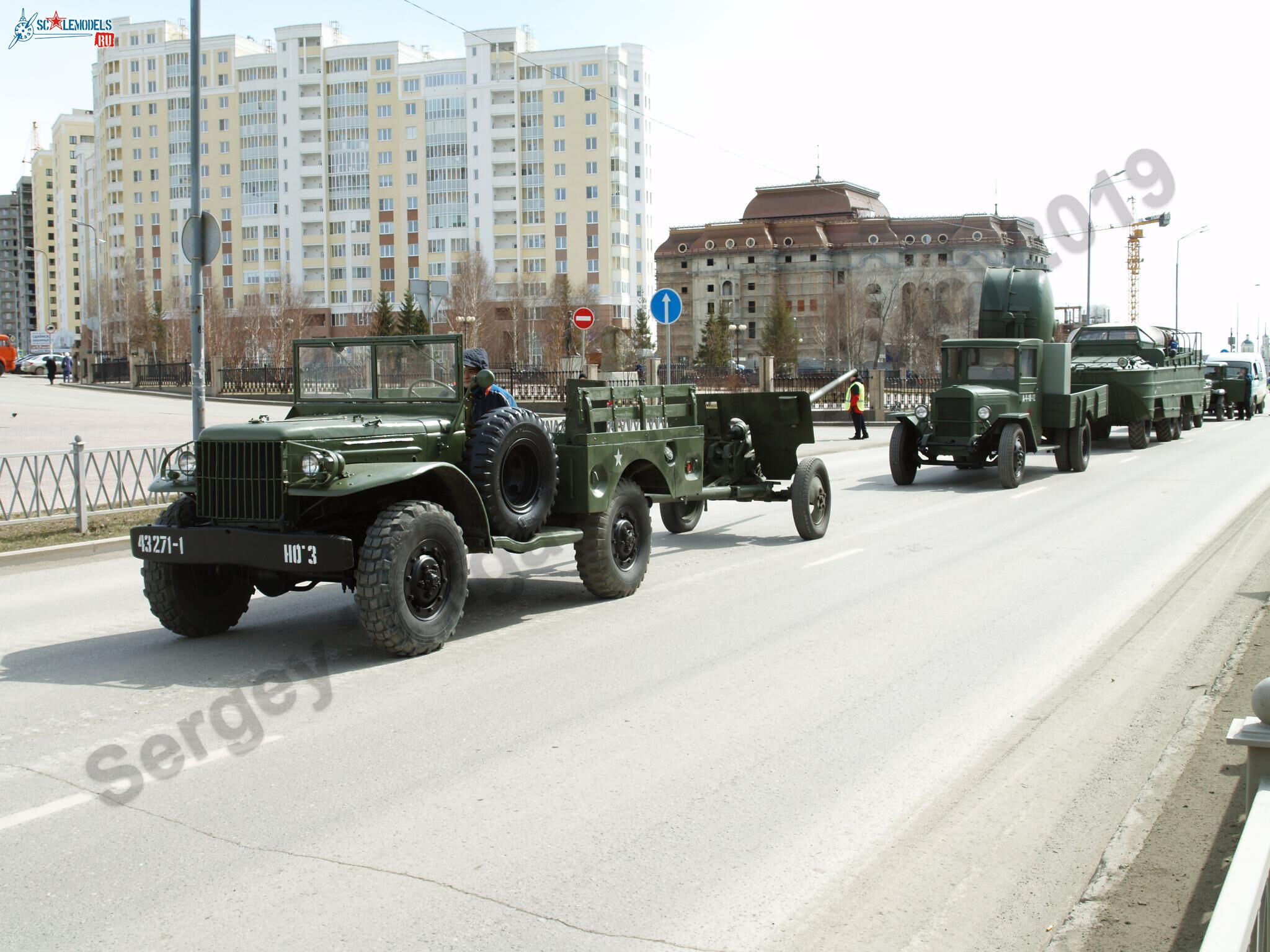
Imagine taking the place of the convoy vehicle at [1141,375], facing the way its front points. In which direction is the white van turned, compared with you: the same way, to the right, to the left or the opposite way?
the same way

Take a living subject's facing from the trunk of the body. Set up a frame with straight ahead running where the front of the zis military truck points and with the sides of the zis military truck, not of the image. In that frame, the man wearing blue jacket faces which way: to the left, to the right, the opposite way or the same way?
the same way

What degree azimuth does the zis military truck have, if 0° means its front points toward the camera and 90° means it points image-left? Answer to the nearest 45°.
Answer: approximately 45°

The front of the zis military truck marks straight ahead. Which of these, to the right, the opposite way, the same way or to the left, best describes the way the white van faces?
the same way

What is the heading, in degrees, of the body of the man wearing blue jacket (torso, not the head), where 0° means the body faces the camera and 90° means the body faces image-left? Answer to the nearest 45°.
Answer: approximately 45°

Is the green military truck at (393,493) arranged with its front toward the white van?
no

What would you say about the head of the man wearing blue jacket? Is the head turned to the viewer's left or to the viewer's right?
to the viewer's left

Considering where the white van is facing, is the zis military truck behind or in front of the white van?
in front

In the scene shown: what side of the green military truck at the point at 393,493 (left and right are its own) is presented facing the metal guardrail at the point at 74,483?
right

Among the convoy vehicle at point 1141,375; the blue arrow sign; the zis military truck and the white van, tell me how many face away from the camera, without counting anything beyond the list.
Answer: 0

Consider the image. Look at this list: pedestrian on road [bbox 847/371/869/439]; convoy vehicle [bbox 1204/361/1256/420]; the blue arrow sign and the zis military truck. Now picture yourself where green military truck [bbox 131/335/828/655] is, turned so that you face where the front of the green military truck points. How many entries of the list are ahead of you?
0

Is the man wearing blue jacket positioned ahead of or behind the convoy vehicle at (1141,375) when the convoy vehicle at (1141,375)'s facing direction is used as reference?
ahead

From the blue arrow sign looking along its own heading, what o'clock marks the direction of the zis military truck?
The zis military truck is roughly at 10 o'clock from the blue arrow sign.

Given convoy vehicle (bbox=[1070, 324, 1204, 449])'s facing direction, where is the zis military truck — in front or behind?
in front

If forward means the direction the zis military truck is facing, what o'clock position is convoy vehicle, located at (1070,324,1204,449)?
The convoy vehicle is roughly at 5 o'clock from the zis military truck.

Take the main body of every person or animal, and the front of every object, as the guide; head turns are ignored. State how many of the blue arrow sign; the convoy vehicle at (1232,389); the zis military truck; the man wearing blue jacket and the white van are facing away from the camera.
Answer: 0

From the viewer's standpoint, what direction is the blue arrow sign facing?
toward the camera

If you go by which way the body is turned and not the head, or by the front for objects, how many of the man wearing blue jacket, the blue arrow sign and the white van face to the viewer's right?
0
